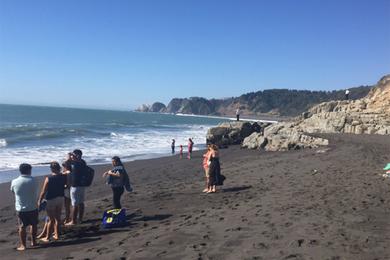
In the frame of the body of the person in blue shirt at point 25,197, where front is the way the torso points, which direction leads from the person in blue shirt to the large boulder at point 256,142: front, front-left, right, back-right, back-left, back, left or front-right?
front-right

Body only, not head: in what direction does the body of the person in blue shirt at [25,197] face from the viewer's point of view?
away from the camera

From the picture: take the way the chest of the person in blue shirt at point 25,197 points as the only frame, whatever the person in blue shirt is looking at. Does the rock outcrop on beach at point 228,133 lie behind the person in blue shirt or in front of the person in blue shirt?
in front

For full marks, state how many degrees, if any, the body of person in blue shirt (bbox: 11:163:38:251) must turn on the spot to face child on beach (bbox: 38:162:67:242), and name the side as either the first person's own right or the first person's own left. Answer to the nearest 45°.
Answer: approximately 45° to the first person's own right

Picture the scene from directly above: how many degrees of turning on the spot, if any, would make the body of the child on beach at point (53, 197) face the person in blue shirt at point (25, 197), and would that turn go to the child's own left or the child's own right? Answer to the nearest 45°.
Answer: approximately 90° to the child's own left
